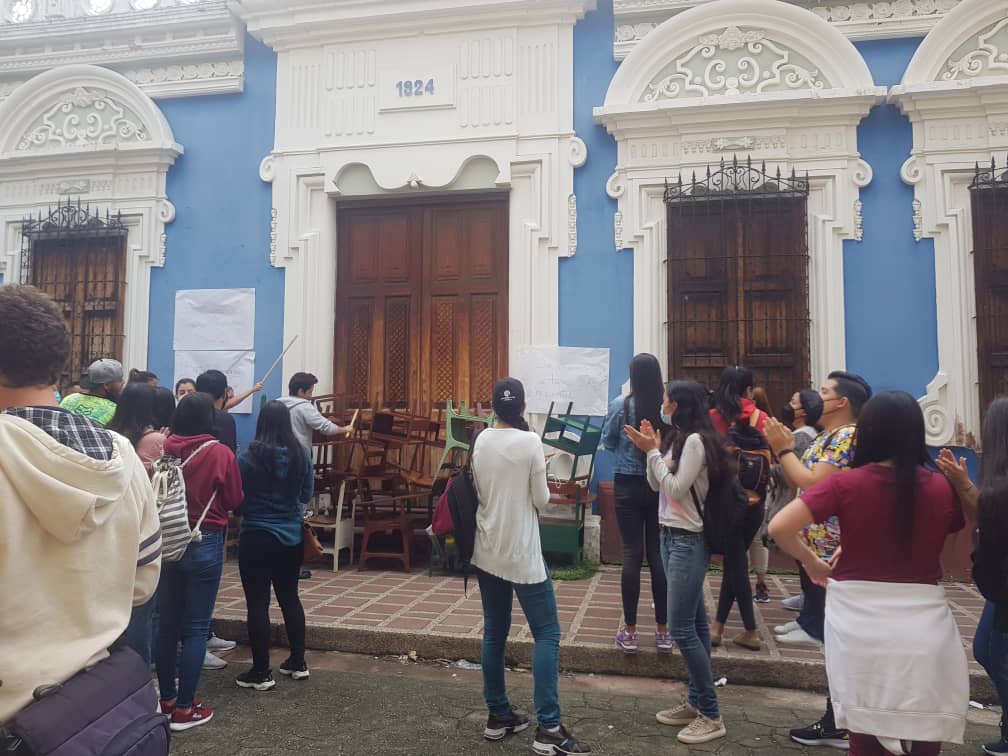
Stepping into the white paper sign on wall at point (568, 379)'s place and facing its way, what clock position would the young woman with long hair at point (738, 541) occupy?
The young woman with long hair is roughly at 11 o'clock from the white paper sign on wall.

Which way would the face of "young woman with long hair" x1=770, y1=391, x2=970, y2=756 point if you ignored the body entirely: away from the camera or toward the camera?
away from the camera

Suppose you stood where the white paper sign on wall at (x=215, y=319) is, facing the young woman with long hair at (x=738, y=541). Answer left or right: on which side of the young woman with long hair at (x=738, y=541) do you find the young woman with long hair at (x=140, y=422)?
right

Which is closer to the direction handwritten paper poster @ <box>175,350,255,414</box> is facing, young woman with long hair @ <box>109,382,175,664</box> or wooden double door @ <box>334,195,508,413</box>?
the young woman with long hair

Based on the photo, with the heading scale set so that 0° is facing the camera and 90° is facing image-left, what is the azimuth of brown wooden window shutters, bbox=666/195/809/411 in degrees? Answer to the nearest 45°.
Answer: approximately 0°

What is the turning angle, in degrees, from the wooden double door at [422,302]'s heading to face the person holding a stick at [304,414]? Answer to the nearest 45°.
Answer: approximately 45° to its right

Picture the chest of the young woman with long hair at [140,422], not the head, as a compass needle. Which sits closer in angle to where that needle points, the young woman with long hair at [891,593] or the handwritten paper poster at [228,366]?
the handwritten paper poster

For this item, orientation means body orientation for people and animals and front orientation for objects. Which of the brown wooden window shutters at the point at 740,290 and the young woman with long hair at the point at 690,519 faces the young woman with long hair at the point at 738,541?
the brown wooden window shutters

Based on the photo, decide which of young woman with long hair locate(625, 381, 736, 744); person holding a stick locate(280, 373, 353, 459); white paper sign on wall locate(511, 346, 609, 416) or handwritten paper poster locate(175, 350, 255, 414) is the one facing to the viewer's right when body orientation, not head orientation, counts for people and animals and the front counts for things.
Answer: the person holding a stick

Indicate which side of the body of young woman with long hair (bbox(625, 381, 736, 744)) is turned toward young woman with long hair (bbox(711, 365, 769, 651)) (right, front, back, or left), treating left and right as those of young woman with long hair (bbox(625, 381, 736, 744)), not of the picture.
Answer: right

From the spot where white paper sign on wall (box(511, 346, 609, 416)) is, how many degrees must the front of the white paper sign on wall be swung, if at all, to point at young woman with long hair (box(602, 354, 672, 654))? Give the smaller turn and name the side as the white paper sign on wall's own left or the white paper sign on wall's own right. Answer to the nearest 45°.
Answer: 0° — it already faces them
